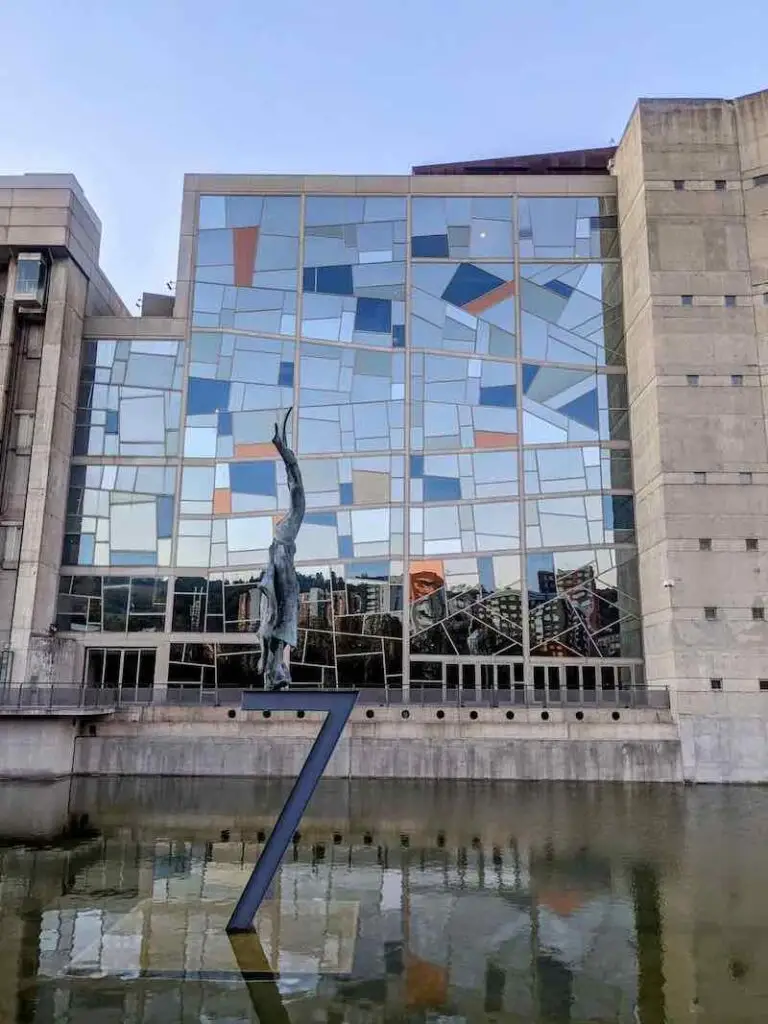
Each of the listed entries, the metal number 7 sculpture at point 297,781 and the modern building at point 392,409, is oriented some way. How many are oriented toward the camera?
2

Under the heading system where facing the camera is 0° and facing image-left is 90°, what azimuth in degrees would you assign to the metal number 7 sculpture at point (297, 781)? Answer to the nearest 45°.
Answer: approximately 0°

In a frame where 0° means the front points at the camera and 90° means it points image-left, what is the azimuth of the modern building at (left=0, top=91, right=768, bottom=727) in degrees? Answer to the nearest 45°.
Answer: approximately 0°

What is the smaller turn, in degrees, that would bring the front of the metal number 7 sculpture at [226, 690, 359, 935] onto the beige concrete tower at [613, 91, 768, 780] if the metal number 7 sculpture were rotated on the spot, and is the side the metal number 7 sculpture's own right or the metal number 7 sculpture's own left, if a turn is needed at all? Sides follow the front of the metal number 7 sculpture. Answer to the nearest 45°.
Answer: approximately 135° to the metal number 7 sculpture's own left

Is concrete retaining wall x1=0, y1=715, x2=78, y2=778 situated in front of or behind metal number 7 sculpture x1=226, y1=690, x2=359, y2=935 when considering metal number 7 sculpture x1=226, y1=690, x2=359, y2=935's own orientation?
behind

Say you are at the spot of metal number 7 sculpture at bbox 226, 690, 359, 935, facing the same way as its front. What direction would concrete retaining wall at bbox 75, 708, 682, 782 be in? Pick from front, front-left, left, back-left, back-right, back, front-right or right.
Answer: back

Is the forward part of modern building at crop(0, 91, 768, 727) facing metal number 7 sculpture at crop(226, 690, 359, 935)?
yes
